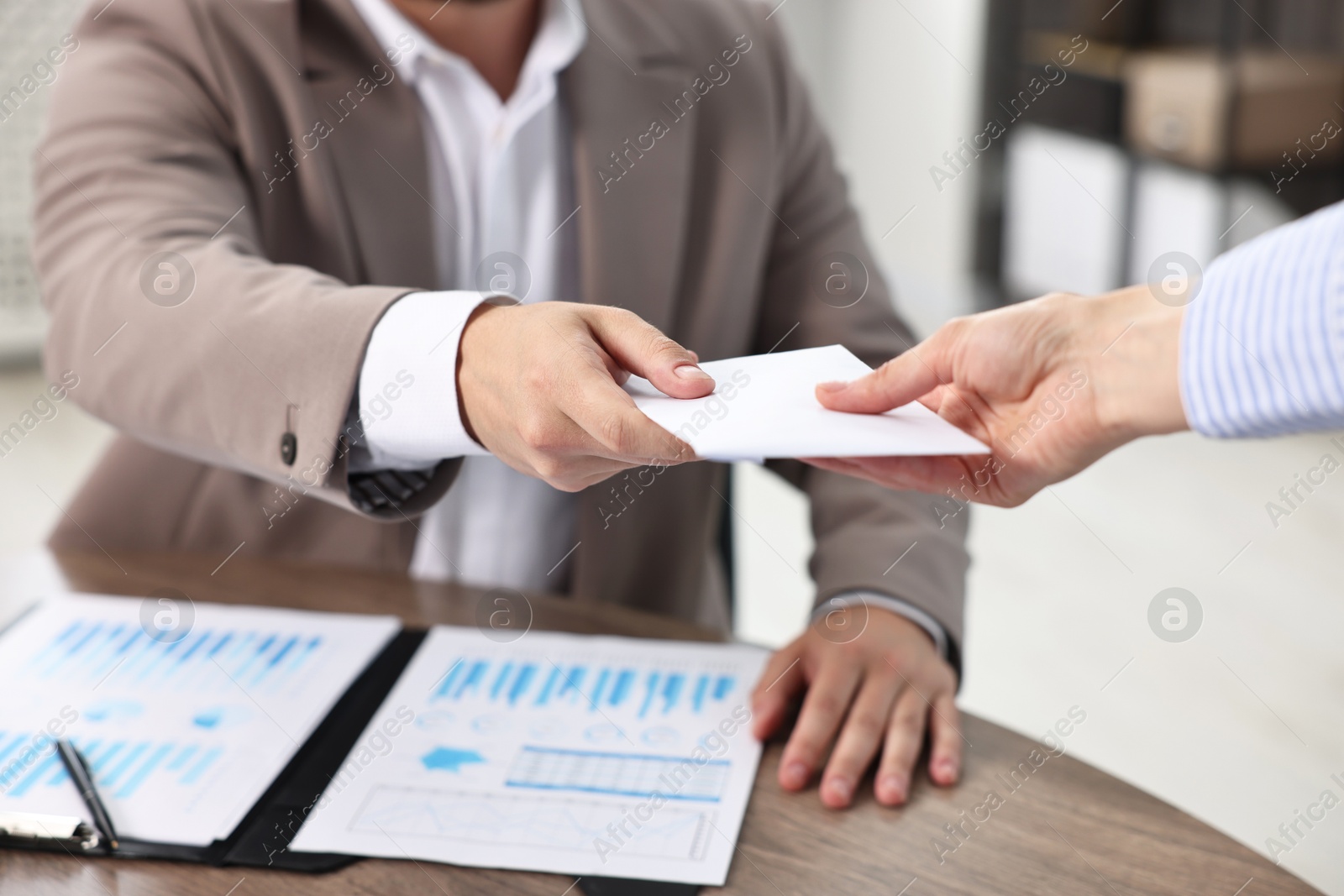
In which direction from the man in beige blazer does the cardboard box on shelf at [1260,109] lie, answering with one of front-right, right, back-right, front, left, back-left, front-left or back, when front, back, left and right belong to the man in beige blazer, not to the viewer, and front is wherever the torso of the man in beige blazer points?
back-left

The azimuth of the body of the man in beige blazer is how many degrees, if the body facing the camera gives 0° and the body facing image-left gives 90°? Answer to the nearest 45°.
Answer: approximately 0°

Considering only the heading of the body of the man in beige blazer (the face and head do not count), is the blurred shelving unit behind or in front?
behind
